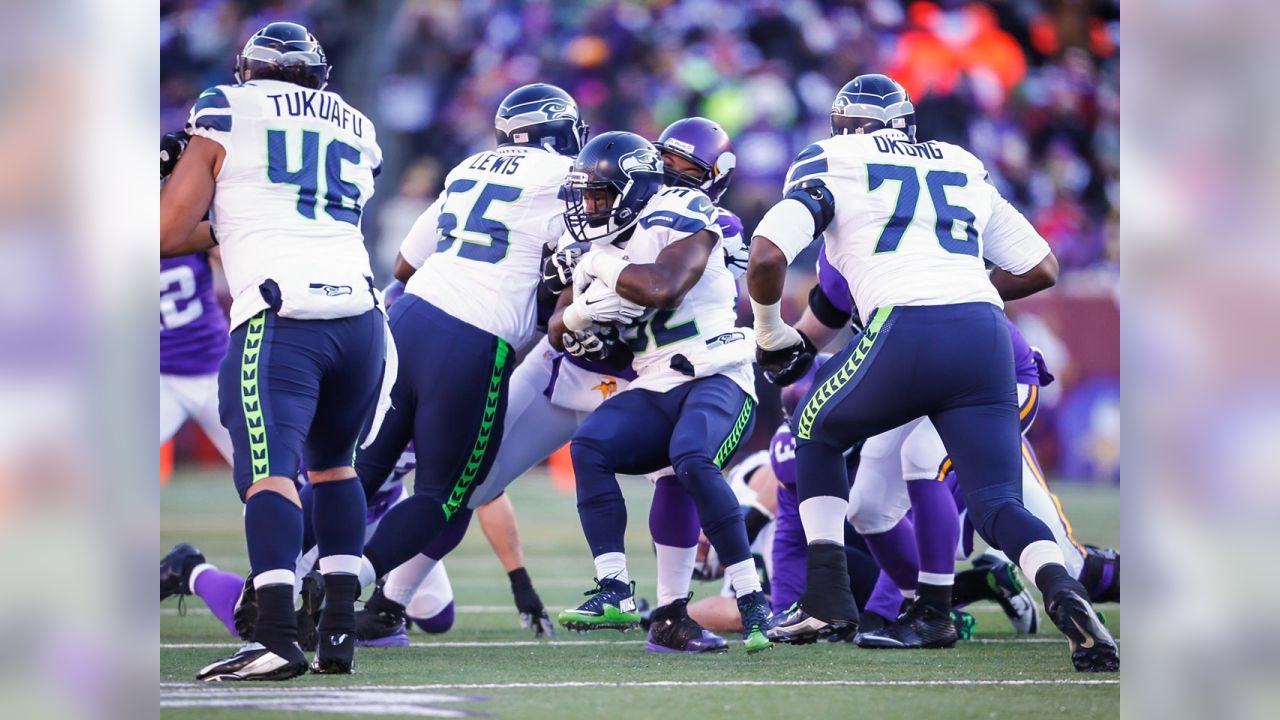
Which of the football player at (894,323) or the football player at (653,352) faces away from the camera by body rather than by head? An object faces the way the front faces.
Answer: the football player at (894,323)

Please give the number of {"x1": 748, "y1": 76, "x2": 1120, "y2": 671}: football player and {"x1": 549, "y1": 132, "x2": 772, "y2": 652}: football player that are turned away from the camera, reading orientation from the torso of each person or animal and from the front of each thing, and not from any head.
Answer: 1

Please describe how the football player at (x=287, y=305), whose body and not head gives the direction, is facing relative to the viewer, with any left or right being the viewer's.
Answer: facing away from the viewer and to the left of the viewer

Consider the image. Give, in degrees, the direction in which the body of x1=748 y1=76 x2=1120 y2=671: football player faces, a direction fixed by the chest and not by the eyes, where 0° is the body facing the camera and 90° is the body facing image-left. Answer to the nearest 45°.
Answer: approximately 180°

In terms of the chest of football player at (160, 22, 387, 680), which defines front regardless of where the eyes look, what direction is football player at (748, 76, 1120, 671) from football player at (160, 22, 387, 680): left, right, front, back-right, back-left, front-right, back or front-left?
back-right

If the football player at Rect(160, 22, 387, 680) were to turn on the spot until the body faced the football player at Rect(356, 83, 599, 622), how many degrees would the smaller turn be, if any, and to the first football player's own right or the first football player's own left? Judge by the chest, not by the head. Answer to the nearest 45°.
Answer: approximately 90° to the first football player's own right
